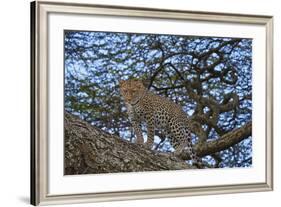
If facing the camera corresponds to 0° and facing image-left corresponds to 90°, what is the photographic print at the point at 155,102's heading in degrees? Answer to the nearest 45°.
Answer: approximately 315°
